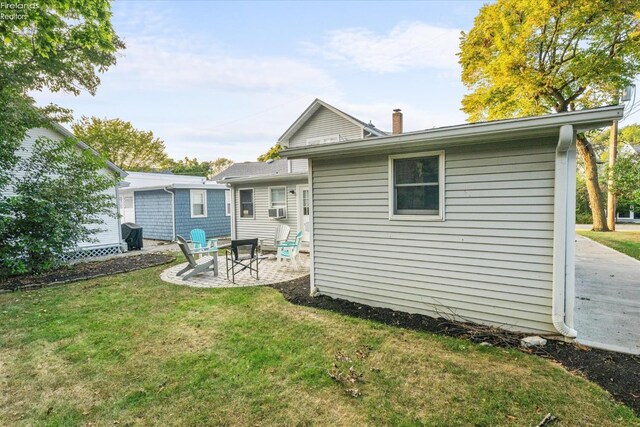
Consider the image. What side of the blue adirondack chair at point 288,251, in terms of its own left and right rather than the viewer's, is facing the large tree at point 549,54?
back

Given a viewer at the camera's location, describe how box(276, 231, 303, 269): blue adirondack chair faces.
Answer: facing to the left of the viewer

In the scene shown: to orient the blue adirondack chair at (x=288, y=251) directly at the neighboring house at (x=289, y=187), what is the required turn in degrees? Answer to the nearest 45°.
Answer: approximately 90° to its right

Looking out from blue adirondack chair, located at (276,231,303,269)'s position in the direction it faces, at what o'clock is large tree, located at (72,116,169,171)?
The large tree is roughly at 2 o'clock from the blue adirondack chair.

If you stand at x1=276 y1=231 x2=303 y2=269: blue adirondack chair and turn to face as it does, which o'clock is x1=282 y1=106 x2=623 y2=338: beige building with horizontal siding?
The beige building with horizontal siding is roughly at 8 o'clock from the blue adirondack chair.

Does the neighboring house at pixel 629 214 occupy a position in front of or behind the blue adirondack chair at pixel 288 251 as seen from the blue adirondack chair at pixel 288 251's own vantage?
behind

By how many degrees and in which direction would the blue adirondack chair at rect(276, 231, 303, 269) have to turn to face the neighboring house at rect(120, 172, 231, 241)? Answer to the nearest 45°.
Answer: approximately 45° to its right
